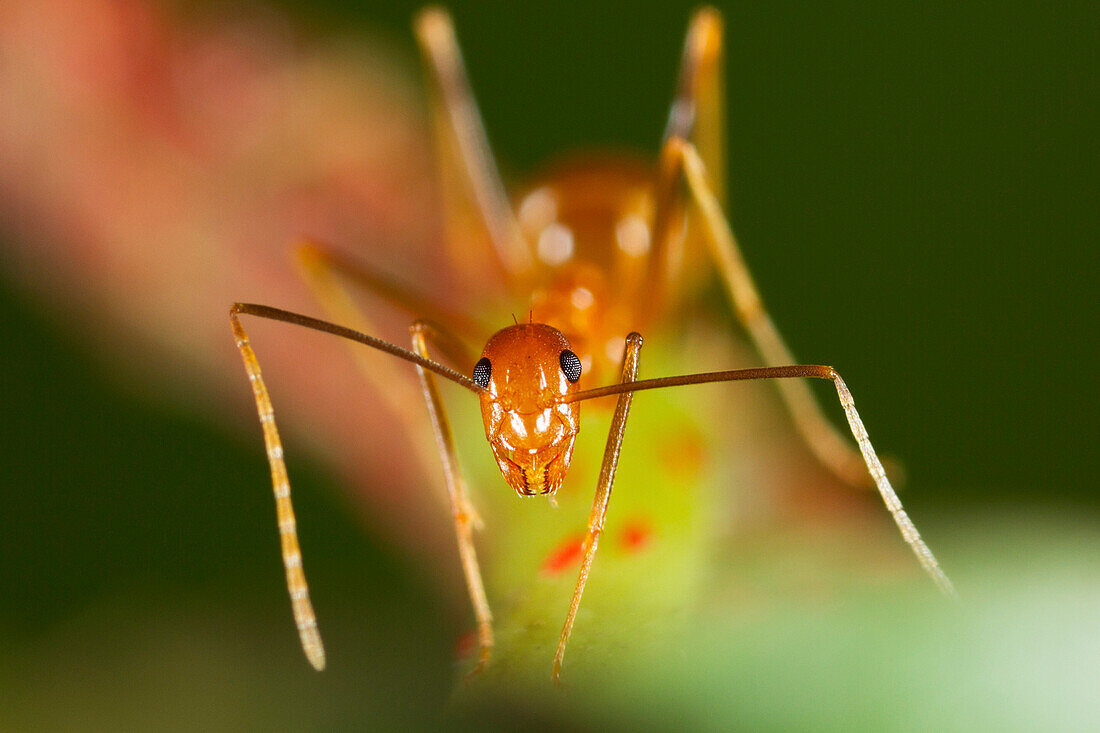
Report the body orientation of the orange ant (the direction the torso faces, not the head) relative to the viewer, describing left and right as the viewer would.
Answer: facing the viewer
